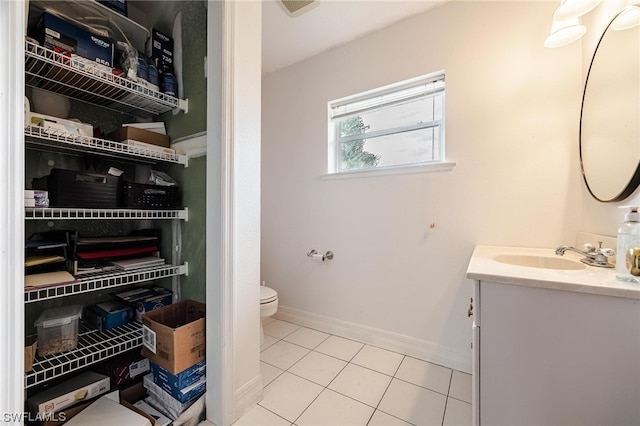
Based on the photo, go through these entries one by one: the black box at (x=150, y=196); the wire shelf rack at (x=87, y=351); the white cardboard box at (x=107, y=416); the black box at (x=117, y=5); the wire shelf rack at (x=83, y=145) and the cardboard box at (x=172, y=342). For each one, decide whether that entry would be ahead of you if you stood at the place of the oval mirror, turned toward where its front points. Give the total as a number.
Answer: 6

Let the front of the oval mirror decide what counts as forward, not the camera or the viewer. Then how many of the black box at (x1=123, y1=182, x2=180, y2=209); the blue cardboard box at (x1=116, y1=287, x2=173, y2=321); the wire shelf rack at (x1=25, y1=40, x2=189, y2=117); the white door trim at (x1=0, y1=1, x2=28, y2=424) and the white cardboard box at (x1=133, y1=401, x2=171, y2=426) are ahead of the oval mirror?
5

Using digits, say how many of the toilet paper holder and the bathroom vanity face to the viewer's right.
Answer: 0

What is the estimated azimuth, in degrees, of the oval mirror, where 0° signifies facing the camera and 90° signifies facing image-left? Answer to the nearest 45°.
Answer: approximately 45°

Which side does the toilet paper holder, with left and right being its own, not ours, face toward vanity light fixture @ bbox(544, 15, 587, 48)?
left

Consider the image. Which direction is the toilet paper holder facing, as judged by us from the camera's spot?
facing the viewer and to the left of the viewer

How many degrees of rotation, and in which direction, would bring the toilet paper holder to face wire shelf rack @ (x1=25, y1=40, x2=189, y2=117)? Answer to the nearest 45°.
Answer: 0° — it already faces it

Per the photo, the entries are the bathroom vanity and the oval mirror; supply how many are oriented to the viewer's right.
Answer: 0

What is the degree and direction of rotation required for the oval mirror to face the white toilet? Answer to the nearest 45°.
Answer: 0° — it already faces it

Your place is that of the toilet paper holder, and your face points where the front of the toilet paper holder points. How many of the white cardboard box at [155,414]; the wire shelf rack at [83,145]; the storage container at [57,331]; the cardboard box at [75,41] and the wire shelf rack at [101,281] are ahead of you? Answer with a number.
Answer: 5

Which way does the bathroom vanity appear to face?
to the viewer's left

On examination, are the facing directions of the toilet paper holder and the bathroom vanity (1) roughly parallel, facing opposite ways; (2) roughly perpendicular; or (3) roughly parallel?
roughly perpendicular

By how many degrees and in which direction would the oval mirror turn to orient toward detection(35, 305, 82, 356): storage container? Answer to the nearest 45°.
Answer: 0° — it already faces it

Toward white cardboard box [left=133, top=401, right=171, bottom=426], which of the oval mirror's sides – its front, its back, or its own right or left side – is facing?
front

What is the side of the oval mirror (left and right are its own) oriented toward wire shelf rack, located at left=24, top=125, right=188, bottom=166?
front
